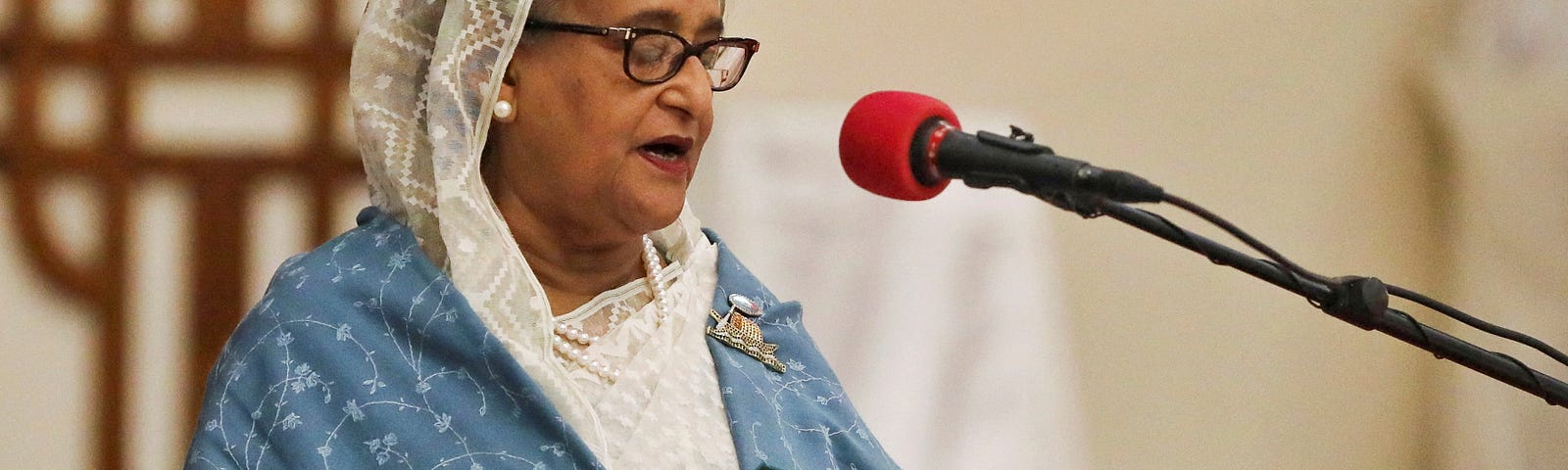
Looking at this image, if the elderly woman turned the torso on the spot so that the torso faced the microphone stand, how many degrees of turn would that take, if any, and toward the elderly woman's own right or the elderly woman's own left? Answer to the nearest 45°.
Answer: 0° — they already face it

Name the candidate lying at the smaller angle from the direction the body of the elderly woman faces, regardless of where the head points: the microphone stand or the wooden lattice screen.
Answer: the microphone stand

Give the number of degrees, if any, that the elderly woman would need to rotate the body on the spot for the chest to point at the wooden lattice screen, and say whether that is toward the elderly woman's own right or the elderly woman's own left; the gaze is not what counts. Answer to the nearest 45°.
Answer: approximately 180°

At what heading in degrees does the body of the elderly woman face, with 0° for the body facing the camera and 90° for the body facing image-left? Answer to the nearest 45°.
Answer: approximately 315°

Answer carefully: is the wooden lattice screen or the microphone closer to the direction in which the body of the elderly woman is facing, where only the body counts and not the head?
the microphone

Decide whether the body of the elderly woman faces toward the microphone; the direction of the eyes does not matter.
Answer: yes
